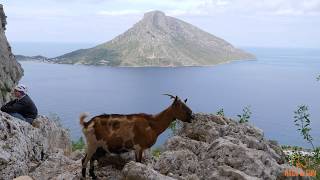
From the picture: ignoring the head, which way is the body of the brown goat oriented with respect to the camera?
to the viewer's right

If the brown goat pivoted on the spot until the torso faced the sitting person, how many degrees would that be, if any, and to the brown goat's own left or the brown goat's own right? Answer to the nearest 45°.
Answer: approximately 135° to the brown goat's own left
